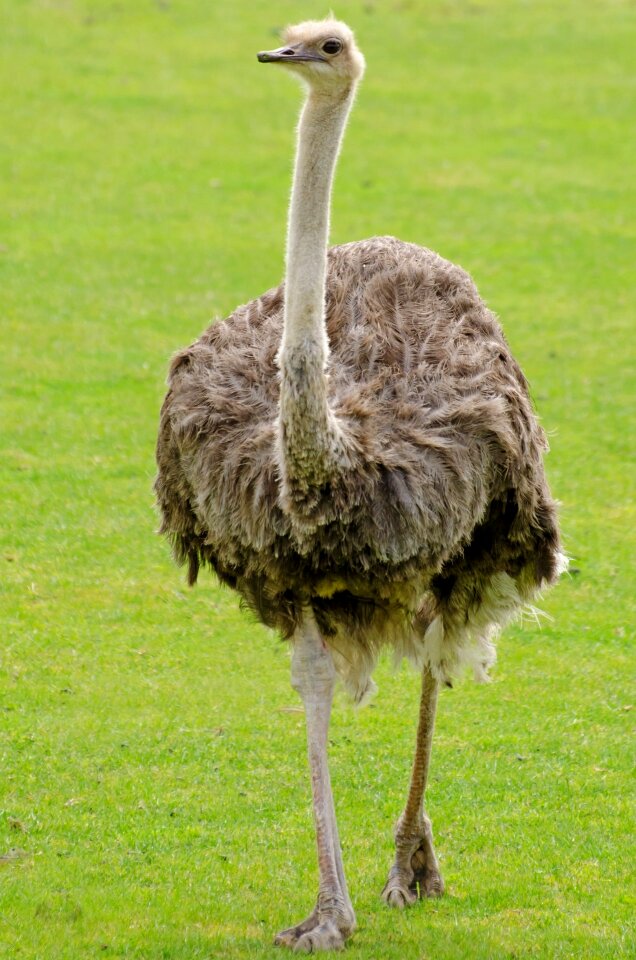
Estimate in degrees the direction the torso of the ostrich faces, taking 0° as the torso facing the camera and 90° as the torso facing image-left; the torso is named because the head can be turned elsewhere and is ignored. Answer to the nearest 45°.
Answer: approximately 45°
